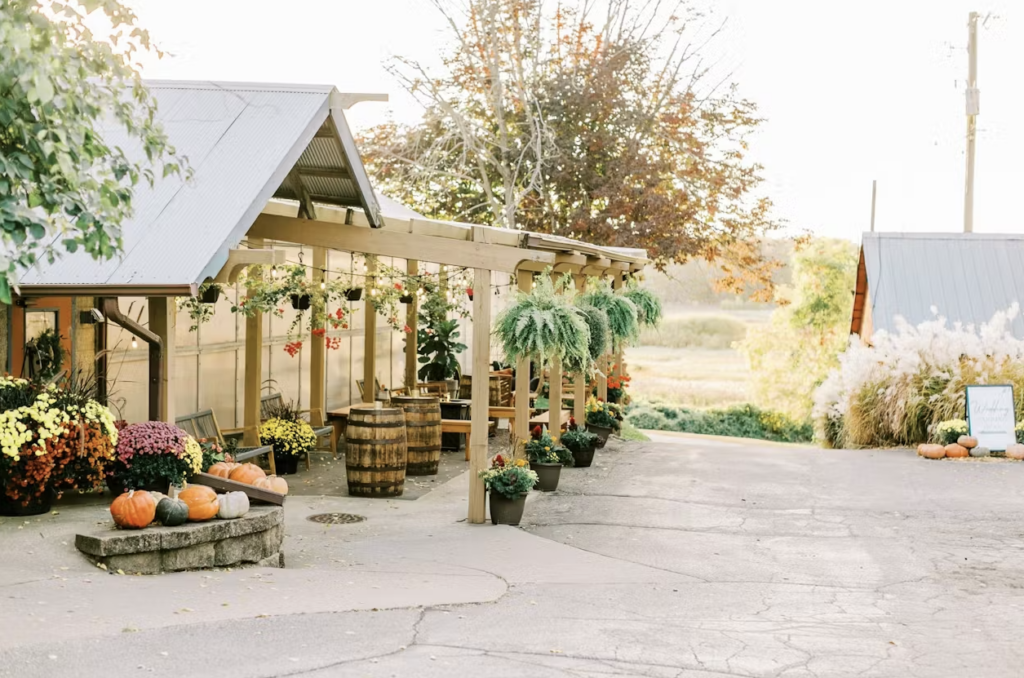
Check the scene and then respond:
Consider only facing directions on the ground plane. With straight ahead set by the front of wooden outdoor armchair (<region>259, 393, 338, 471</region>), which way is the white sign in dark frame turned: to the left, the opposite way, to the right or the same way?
to the right

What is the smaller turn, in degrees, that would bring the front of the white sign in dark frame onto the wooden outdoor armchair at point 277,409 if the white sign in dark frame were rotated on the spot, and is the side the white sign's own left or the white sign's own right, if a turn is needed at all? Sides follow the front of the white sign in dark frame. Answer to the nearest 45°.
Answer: approximately 45° to the white sign's own right

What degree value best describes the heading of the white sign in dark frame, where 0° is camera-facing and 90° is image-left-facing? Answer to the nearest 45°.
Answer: approximately 0°

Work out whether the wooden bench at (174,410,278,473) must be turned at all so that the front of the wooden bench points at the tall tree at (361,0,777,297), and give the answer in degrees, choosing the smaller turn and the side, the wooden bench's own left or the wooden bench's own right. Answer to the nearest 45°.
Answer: approximately 90° to the wooden bench's own left

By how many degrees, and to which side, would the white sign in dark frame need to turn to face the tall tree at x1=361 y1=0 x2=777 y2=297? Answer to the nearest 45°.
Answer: approximately 135° to its right

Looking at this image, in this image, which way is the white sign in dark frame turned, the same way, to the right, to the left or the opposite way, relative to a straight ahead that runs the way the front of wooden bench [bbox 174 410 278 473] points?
to the right

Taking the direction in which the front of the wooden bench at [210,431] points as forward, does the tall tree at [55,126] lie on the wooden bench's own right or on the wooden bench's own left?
on the wooden bench's own right

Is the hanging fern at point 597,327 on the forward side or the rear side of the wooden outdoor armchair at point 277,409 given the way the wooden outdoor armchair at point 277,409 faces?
on the forward side

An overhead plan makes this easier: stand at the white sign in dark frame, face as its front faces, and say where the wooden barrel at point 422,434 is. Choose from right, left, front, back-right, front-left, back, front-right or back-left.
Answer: front-right

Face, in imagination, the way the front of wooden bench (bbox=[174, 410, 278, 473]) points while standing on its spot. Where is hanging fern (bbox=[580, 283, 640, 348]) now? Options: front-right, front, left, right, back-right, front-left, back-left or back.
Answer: front-left

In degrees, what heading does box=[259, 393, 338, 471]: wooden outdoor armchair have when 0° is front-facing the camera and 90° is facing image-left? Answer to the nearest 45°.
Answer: approximately 315°

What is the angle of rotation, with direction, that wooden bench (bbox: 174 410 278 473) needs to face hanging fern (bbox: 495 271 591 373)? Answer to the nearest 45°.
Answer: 0° — it already faces it

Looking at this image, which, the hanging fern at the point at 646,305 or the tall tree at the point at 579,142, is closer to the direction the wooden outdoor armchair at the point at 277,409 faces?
the hanging fern

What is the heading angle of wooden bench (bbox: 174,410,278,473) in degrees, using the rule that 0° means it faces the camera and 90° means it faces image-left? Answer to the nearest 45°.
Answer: approximately 315°
